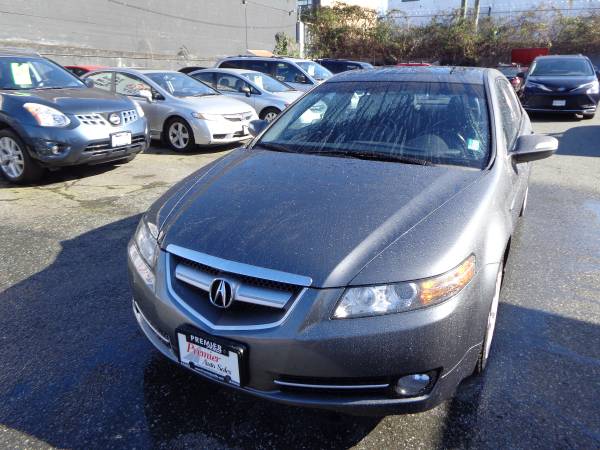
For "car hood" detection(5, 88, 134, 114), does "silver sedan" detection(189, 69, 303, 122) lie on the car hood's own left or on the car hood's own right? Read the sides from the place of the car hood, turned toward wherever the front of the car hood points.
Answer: on the car hood's own left

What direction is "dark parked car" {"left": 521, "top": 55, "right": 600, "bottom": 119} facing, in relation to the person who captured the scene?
facing the viewer

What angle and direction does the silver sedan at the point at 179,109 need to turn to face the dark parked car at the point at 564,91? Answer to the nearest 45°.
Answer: approximately 45° to its left

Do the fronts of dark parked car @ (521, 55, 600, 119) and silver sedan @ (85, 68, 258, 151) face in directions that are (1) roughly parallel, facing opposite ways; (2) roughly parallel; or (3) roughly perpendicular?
roughly perpendicular

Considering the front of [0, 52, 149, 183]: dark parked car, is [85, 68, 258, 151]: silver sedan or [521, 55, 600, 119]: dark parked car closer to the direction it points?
the dark parked car

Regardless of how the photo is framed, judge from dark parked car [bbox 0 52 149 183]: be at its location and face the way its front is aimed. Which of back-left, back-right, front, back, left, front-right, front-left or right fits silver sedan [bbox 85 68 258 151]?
left

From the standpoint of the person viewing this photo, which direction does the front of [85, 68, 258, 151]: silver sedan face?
facing the viewer and to the right of the viewer

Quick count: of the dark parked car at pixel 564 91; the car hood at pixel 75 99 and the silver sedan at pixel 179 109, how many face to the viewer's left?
0

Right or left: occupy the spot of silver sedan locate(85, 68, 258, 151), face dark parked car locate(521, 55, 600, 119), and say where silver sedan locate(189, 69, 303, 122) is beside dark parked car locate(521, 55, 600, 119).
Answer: left

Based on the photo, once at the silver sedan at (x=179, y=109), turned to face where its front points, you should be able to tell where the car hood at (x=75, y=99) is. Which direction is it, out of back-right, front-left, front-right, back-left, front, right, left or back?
right

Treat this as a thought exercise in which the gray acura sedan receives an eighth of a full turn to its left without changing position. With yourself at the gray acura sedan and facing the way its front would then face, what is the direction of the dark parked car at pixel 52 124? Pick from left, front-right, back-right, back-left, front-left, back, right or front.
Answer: back-right

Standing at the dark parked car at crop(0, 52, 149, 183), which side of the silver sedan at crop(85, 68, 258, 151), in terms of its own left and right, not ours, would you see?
right

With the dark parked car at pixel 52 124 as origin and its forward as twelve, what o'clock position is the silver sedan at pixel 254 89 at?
The silver sedan is roughly at 9 o'clock from the dark parked car.

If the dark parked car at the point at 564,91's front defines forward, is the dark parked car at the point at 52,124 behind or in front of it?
in front

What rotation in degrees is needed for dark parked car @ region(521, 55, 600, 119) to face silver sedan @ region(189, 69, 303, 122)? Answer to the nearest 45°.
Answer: approximately 45° to its right

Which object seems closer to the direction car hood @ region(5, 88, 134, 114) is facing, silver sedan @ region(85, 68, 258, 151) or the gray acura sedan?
the gray acura sedan
